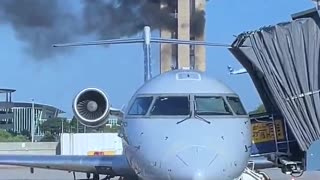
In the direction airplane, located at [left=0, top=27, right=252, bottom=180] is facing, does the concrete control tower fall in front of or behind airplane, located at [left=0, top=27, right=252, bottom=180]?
behind

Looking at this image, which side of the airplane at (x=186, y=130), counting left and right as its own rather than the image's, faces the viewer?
front
